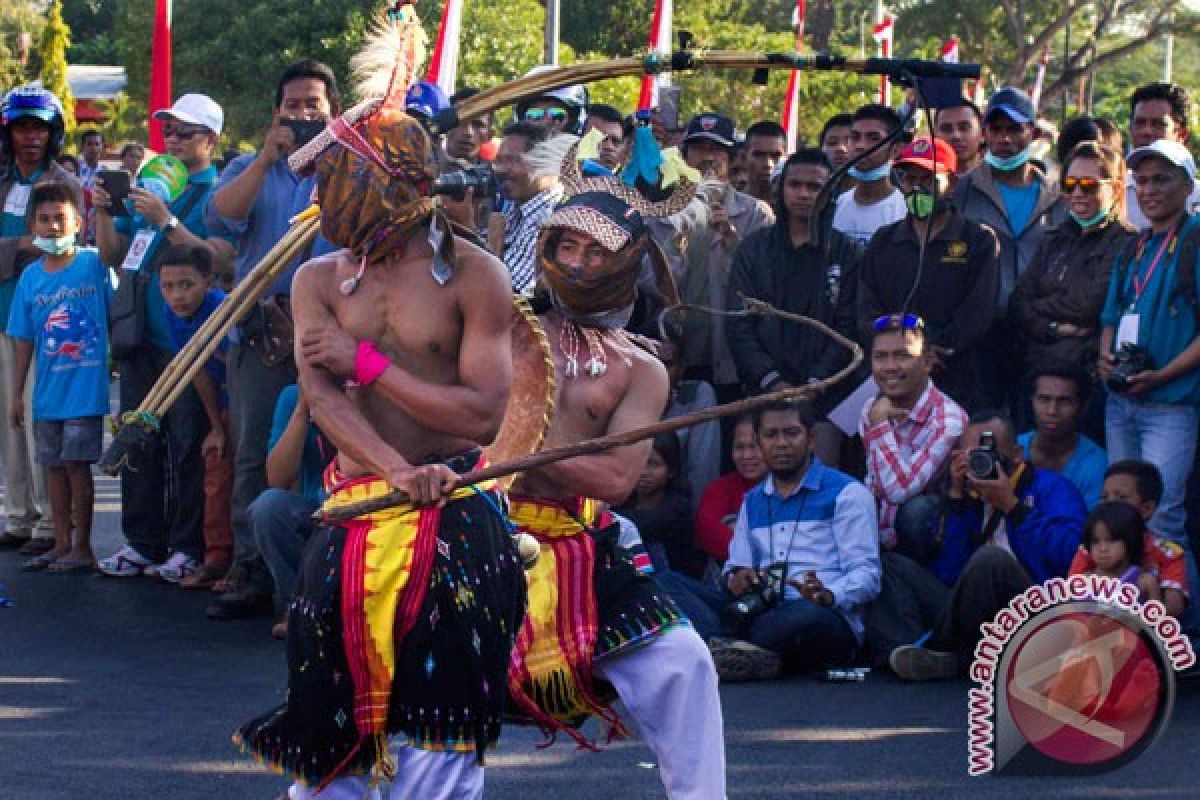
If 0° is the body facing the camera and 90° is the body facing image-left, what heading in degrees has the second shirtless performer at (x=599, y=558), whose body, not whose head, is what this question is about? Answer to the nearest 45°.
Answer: approximately 45°

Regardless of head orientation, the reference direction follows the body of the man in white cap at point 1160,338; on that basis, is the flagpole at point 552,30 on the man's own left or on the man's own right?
on the man's own right

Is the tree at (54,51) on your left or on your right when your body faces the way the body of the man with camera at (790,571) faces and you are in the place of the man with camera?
on your right

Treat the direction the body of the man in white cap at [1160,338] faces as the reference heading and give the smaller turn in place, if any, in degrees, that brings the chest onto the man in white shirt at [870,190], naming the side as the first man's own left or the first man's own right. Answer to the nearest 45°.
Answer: approximately 90° to the first man's own right

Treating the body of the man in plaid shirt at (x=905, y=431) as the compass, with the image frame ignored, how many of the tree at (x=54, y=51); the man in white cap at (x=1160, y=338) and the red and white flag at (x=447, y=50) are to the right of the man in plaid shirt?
2

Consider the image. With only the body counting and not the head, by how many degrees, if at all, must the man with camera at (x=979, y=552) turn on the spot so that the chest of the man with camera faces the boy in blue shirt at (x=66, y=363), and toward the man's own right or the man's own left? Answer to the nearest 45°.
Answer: approximately 45° to the man's own right
